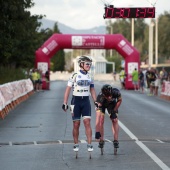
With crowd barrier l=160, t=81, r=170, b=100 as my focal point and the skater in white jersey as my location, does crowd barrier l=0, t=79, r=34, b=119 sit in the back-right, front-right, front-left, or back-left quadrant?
front-left

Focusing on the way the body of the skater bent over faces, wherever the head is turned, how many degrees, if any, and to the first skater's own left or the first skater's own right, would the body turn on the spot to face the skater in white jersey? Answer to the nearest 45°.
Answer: approximately 45° to the first skater's own right

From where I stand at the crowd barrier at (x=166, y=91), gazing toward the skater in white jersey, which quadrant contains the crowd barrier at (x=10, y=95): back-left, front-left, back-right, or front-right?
front-right

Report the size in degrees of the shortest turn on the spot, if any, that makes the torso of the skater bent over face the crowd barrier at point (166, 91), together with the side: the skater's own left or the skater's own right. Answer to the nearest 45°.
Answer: approximately 180°

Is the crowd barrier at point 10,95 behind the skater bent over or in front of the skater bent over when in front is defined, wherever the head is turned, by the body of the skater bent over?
behind

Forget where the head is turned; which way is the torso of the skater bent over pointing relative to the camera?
toward the camera
